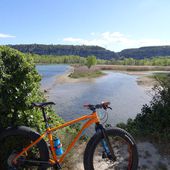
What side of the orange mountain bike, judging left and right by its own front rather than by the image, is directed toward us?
right
